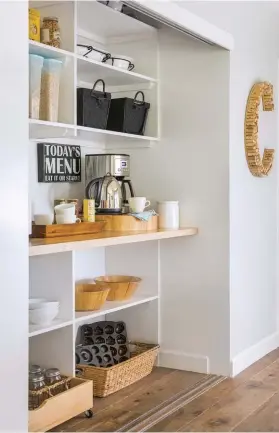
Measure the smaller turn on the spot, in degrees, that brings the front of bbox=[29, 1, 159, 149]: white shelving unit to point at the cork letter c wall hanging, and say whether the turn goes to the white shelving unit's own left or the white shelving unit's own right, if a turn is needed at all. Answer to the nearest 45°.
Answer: approximately 45° to the white shelving unit's own left

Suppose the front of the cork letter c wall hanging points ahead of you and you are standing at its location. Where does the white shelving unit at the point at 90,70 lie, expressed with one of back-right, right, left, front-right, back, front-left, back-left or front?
right

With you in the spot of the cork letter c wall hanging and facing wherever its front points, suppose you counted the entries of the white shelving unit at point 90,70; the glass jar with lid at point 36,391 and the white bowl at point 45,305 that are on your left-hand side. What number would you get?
0

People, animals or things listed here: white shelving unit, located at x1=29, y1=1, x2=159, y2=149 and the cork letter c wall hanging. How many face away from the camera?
0

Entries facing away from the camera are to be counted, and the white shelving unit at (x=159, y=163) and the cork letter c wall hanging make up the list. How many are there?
0

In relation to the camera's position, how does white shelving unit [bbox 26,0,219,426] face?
facing the viewer and to the right of the viewer
